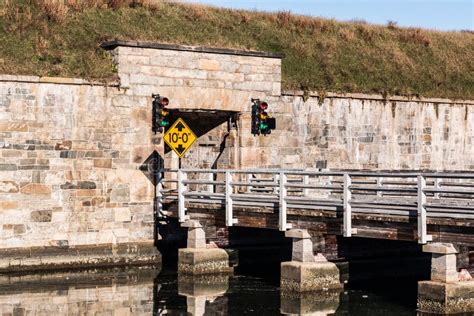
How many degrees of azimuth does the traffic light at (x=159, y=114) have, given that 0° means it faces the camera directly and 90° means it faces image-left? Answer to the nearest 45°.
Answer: approximately 315°

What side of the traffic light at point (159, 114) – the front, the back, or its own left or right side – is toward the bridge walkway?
front

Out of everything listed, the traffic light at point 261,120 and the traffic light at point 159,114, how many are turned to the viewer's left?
0

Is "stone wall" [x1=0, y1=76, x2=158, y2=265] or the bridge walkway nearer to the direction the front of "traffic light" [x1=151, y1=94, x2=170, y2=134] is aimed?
the bridge walkway

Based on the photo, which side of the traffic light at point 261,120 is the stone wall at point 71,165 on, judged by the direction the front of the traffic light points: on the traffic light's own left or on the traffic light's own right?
on the traffic light's own right

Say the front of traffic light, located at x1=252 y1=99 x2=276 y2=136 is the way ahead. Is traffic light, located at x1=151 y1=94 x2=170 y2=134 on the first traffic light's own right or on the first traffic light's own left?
on the first traffic light's own right

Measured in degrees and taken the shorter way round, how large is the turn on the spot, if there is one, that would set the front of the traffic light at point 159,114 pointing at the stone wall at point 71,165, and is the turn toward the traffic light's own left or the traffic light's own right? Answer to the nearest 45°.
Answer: approximately 135° to the traffic light's own right

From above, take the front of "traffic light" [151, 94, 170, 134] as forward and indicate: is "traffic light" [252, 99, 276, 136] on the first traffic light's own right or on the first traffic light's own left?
on the first traffic light's own left

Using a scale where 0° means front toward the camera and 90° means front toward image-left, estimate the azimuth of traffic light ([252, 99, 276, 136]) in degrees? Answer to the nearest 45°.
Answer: approximately 315°
